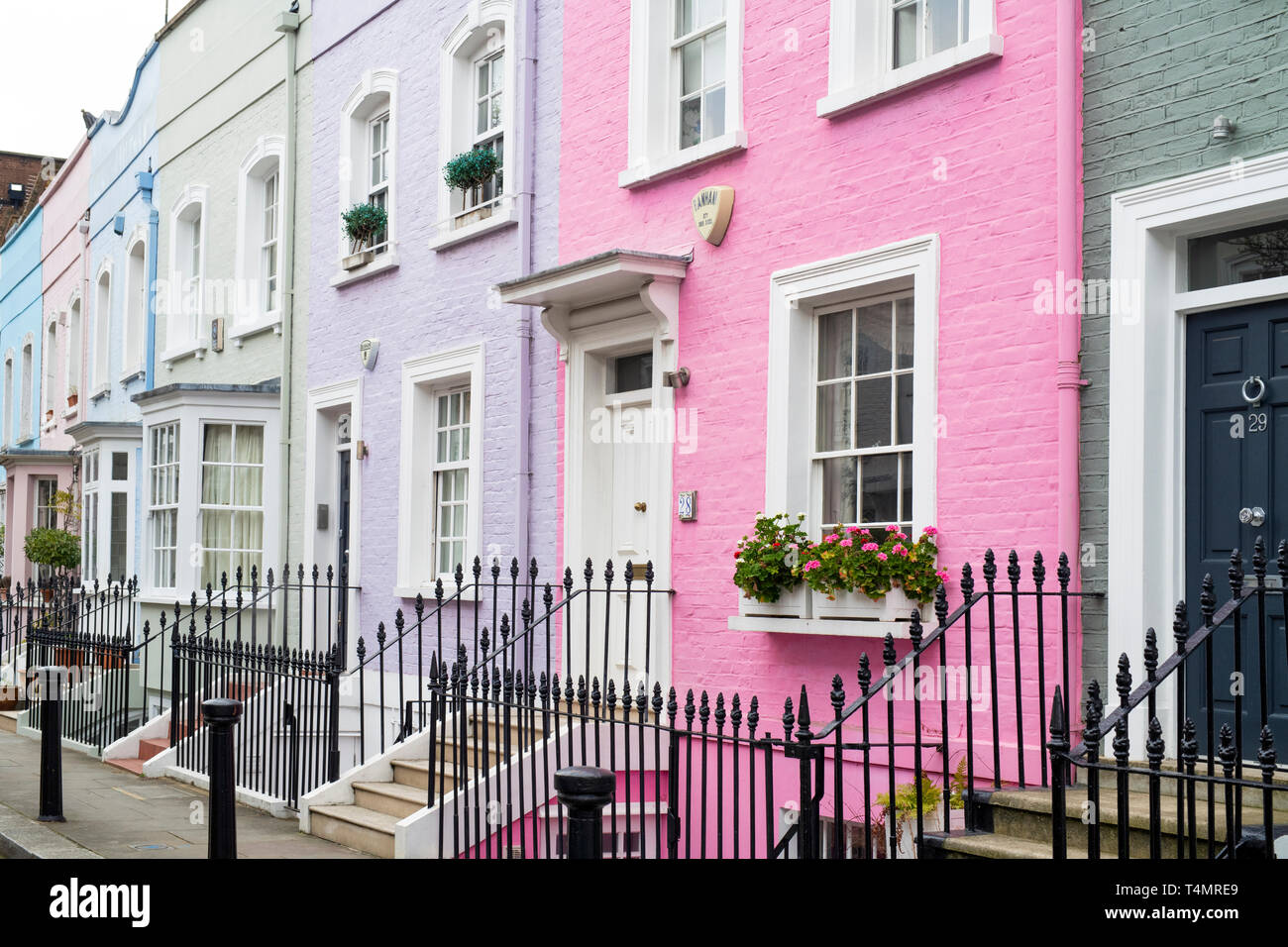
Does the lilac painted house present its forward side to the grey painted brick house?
no

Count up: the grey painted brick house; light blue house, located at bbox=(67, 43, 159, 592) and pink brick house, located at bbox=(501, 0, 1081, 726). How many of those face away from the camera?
0

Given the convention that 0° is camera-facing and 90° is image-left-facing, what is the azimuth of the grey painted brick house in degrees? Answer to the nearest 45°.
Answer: approximately 45°

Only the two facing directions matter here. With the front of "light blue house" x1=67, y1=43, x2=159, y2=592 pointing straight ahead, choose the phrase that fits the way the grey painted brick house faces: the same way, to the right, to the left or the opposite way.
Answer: the same way

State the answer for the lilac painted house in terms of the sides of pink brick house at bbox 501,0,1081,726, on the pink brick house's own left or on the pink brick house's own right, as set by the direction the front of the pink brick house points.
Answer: on the pink brick house's own right

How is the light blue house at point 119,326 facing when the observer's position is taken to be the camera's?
facing to the left of the viewer

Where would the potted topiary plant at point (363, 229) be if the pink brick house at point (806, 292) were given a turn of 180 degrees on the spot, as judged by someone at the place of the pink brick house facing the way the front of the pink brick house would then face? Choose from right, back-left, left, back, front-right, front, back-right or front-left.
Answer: left

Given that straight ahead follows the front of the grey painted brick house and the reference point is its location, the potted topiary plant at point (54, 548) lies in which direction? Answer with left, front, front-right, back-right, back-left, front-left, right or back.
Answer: right

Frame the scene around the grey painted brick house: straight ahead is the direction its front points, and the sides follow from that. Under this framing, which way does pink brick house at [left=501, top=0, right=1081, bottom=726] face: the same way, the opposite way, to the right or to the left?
the same way

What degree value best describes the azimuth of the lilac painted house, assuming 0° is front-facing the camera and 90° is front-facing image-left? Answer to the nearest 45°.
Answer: approximately 45°

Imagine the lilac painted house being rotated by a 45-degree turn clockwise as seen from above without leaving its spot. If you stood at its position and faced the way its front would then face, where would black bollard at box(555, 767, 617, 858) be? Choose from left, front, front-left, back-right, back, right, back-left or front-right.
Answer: left

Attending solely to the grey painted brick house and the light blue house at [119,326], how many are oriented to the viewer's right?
0

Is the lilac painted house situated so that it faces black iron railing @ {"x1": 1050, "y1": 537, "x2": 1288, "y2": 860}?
no

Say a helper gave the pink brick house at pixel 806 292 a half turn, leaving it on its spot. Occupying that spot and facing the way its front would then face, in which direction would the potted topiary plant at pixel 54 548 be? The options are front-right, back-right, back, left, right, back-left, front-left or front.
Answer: left

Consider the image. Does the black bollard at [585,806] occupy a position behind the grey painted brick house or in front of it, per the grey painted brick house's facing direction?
in front

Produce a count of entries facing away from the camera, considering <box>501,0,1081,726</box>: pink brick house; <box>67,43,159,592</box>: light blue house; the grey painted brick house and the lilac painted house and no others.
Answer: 0
